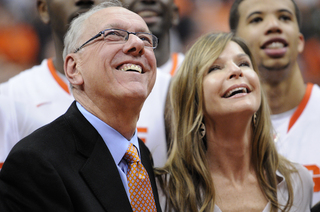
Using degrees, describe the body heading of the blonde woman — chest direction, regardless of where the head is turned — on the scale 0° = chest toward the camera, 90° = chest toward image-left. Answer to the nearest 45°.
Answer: approximately 0°

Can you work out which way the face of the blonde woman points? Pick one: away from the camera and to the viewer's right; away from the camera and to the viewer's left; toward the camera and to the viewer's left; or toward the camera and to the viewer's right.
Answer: toward the camera and to the viewer's right

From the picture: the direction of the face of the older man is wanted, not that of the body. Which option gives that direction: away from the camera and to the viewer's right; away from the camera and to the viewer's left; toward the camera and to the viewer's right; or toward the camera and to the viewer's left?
toward the camera and to the viewer's right

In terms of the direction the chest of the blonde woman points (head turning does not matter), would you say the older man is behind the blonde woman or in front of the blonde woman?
in front

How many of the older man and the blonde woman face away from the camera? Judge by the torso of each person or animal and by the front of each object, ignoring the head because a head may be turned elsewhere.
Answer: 0

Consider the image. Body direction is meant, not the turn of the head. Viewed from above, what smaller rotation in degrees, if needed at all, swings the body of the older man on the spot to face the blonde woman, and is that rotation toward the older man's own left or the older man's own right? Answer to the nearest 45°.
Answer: approximately 90° to the older man's own left

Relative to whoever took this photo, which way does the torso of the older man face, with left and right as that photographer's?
facing the viewer and to the right of the viewer
